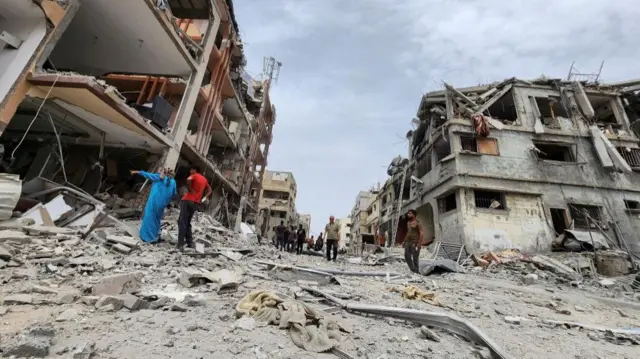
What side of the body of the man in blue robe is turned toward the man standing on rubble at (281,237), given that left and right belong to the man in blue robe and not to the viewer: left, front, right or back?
right

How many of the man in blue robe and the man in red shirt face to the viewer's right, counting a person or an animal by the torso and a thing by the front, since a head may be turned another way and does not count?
0

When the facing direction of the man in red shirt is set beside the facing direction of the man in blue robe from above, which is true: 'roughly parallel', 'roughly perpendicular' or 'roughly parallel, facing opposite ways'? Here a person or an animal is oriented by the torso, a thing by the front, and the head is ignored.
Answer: roughly parallel

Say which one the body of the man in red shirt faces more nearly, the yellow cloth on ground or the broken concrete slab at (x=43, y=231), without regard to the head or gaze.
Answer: the broken concrete slab

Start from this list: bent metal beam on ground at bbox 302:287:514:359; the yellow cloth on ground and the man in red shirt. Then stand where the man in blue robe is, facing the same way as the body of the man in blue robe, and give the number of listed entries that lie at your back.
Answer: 3

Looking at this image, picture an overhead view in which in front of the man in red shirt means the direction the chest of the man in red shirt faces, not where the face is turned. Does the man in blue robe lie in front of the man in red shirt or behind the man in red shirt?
in front

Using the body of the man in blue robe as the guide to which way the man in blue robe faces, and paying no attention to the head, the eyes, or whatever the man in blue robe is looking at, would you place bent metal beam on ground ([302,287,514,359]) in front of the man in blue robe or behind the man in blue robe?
behind

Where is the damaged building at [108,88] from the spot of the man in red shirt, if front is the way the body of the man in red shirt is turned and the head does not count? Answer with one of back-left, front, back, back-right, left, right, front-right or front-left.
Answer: front

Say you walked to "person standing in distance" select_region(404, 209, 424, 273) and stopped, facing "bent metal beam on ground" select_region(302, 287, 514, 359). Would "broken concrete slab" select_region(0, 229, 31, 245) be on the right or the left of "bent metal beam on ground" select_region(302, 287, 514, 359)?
right

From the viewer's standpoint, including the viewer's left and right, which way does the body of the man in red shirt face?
facing away from the viewer and to the left of the viewer

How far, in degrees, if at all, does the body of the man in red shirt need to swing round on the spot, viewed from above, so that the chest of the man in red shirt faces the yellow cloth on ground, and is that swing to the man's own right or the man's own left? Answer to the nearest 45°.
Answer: approximately 180°

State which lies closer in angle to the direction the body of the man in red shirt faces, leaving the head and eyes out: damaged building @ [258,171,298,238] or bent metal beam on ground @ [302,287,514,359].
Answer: the damaged building

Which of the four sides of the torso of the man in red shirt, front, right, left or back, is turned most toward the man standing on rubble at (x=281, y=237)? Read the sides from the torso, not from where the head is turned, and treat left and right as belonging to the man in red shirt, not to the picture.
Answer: right
